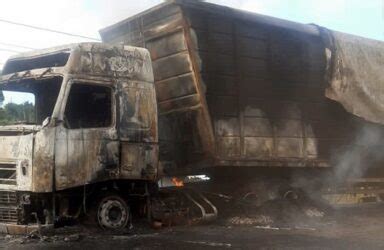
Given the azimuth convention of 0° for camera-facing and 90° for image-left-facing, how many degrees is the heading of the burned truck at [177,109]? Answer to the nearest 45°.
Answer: approximately 45°
